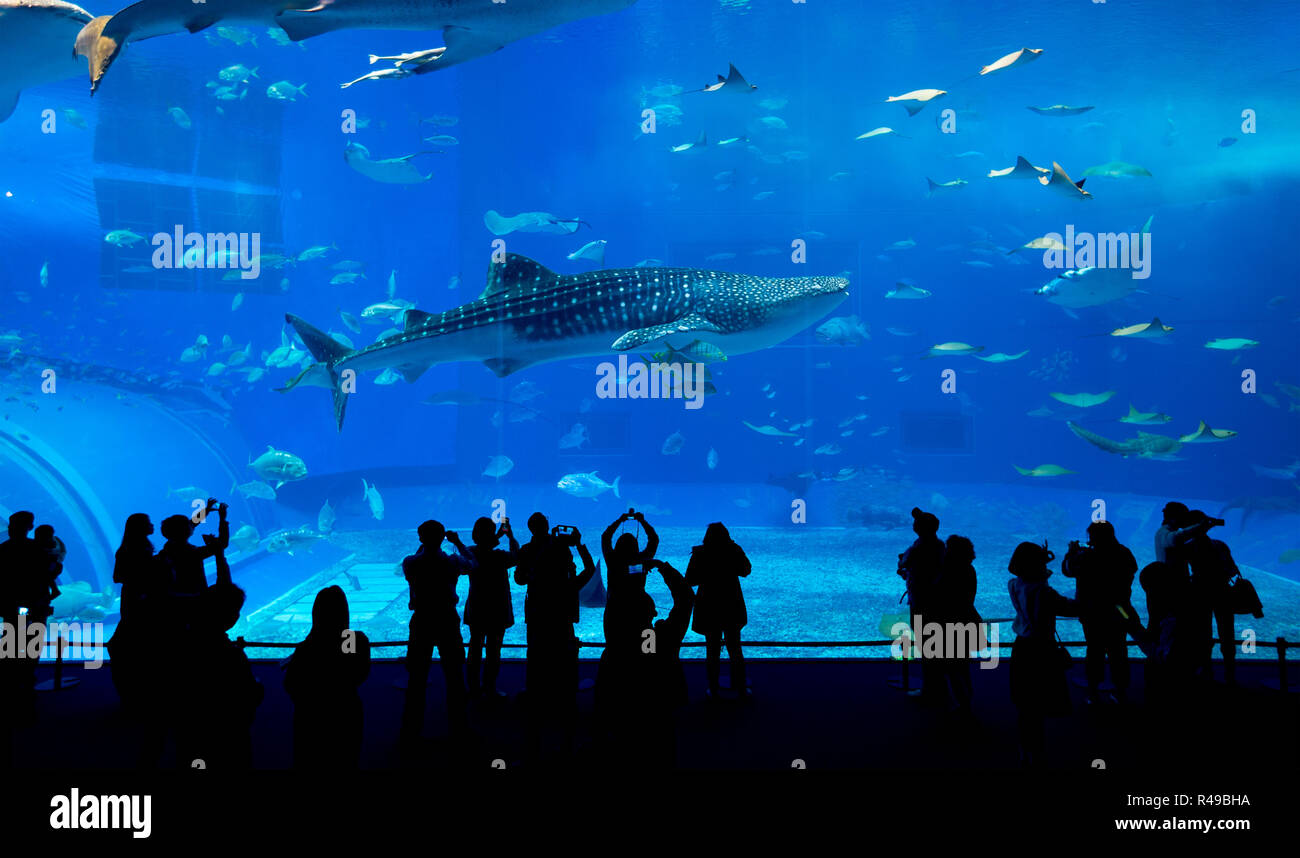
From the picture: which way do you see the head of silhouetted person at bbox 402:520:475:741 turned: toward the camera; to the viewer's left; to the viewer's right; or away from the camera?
away from the camera

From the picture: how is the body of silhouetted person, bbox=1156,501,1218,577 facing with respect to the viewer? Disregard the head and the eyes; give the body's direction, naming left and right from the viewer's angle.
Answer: facing to the right of the viewer

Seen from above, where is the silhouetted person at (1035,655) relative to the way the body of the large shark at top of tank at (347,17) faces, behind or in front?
in front

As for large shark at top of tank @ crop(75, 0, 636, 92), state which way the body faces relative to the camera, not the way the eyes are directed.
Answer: to the viewer's right
